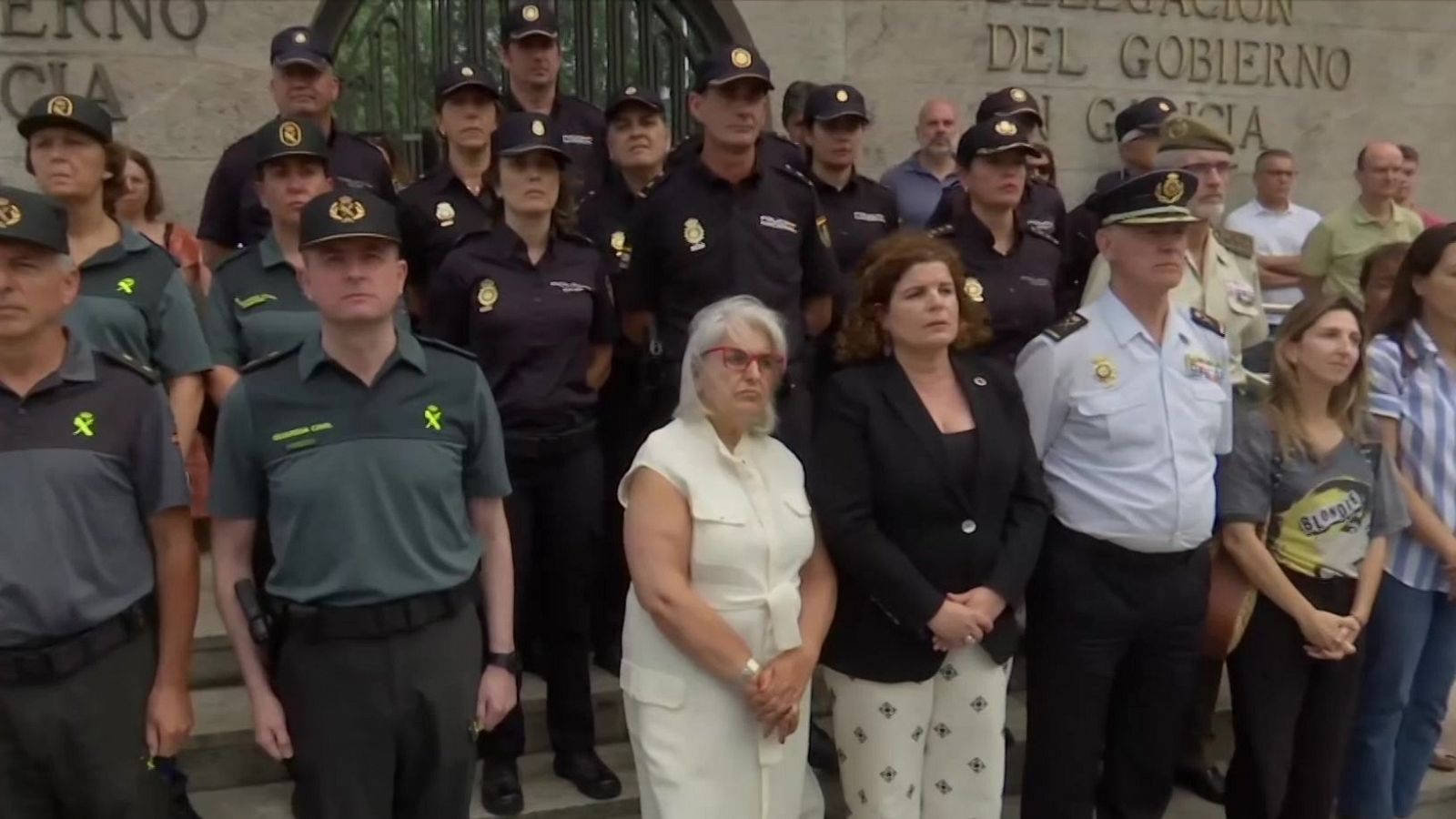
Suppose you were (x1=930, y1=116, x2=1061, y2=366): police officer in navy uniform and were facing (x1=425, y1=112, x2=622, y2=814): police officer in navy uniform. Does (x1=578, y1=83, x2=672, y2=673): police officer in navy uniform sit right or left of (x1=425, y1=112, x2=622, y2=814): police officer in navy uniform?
right

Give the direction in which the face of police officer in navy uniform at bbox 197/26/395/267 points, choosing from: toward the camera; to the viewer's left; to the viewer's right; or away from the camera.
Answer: toward the camera

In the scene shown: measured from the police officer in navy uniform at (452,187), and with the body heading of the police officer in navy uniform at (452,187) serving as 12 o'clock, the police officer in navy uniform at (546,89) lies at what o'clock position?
the police officer in navy uniform at (546,89) is roughly at 7 o'clock from the police officer in navy uniform at (452,187).

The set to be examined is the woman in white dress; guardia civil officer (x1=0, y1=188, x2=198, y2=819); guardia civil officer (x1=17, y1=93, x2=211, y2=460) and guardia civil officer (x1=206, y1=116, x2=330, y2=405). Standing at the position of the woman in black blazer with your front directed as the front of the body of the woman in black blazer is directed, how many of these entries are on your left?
0

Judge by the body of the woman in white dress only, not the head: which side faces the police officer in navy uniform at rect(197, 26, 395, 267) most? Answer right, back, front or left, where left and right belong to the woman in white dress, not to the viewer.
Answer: back

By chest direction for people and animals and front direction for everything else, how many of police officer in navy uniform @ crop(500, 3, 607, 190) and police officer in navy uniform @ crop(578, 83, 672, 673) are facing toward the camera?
2

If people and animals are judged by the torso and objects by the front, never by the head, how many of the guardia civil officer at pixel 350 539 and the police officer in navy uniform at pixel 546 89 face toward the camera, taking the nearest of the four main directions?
2

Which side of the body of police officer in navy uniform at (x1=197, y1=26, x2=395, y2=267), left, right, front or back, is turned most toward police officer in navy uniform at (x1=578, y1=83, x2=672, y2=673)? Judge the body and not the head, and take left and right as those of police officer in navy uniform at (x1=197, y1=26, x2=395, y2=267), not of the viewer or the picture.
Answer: left

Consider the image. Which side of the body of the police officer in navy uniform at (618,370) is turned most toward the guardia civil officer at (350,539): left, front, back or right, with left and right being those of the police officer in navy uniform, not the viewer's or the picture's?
front

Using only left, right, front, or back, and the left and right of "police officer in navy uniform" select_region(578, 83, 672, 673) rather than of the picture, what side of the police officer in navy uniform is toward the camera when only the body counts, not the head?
front

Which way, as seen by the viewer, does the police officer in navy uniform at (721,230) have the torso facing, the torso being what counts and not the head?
toward the camera

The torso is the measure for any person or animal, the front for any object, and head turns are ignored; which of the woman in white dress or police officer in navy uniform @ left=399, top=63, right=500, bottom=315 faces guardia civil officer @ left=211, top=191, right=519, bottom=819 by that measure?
the police officer in navy uniform

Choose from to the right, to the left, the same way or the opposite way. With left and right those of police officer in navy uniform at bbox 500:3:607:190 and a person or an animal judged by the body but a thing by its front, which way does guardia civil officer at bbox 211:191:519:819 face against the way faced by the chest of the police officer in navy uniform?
the same way

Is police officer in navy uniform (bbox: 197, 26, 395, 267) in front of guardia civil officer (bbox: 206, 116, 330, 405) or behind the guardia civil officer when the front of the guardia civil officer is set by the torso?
behind

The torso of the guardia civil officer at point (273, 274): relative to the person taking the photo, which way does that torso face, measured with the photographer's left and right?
facing the viewer

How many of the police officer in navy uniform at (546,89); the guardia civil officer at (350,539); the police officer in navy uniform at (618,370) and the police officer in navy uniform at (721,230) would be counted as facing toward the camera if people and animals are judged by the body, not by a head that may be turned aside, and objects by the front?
4

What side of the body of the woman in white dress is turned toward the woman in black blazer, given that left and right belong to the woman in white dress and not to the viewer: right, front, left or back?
left

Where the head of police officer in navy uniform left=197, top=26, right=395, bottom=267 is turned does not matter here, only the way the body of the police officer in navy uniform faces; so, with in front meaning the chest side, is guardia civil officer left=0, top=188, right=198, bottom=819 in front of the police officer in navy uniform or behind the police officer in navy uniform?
in front

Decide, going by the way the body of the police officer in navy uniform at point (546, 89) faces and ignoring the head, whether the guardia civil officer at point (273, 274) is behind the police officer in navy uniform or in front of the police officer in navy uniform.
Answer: in front

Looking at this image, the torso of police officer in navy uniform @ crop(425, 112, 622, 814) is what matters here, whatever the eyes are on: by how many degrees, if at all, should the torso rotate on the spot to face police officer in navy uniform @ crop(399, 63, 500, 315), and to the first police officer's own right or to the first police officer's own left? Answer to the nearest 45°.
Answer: approximately 135° to the first police officer's own right

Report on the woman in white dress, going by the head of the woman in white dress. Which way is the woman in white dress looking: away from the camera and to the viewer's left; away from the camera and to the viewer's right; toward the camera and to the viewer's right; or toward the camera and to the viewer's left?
toward the camera and to the viewer's right

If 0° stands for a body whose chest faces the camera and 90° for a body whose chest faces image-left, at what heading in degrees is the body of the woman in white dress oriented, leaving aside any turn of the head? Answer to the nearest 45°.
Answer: approximately 315°
